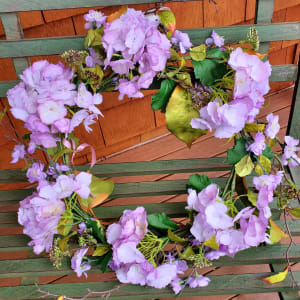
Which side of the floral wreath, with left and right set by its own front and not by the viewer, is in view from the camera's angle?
front
